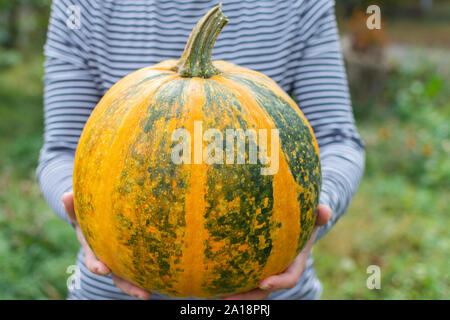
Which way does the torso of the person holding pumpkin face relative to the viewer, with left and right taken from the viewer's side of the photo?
facing the viewer
